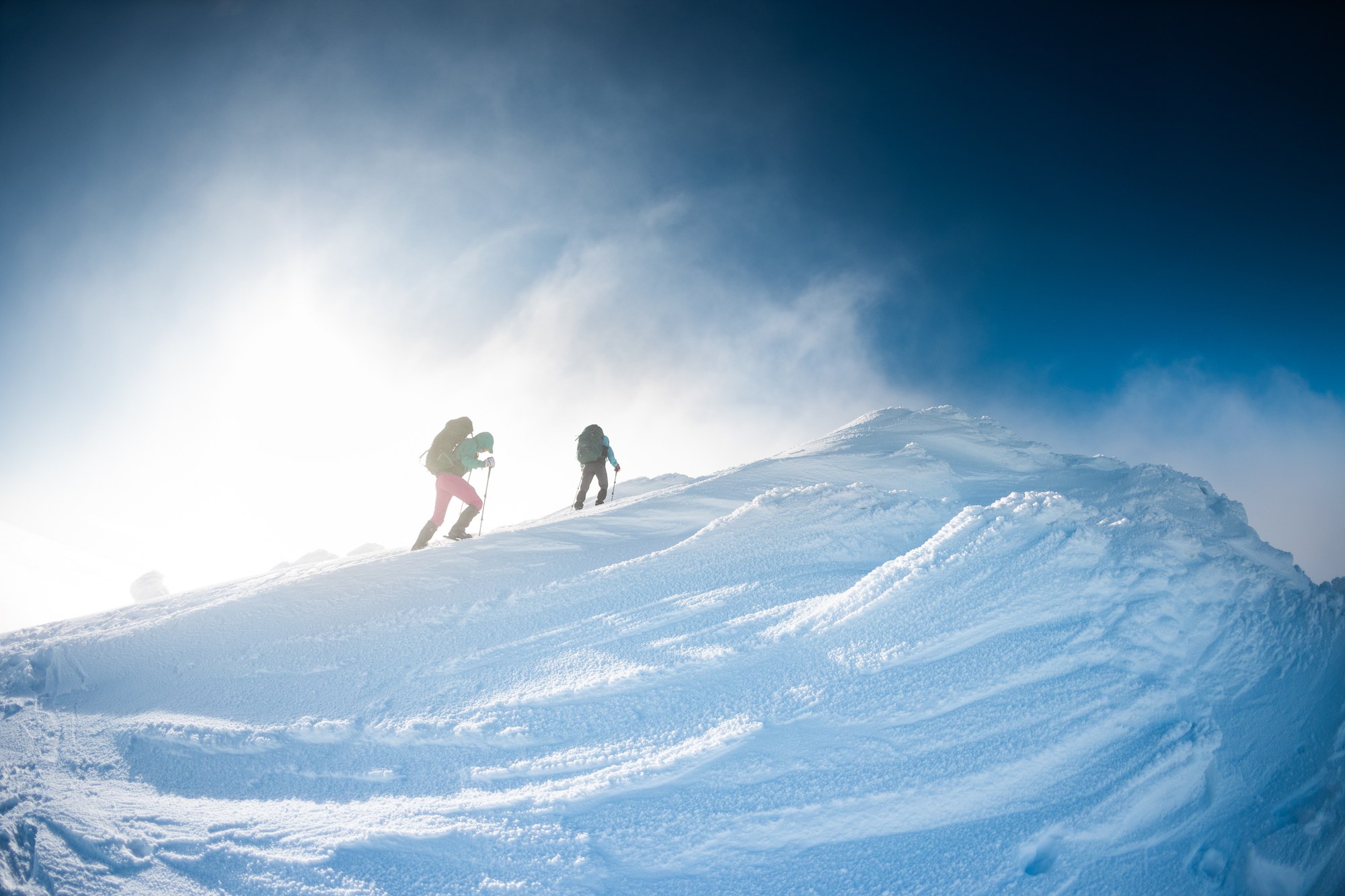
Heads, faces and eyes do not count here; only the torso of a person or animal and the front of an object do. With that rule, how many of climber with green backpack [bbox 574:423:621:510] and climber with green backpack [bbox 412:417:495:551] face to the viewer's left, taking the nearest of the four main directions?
0

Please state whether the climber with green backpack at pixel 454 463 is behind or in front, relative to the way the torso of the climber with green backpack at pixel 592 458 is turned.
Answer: behind

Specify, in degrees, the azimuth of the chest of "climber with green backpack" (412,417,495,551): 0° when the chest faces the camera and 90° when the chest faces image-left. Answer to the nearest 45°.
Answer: approximately 270°

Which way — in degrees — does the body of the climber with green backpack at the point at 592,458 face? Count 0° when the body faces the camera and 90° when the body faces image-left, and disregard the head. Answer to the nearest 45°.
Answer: approximately 225°
